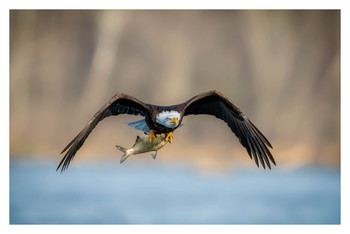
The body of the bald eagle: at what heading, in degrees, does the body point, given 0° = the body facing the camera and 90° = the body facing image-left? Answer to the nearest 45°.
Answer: approximately 315°
